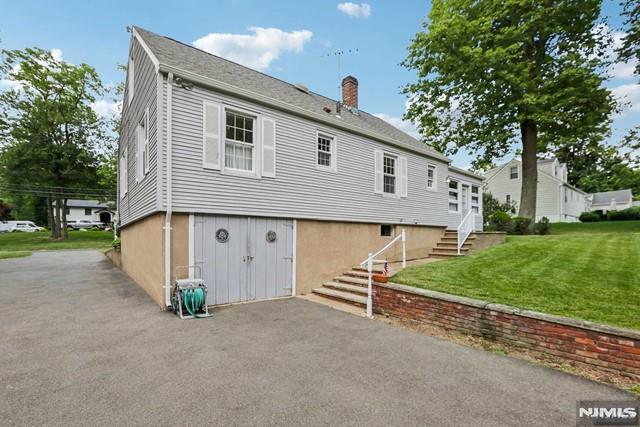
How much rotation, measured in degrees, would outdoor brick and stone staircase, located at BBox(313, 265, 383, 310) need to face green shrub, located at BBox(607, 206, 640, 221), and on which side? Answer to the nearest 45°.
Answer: approximately 180°

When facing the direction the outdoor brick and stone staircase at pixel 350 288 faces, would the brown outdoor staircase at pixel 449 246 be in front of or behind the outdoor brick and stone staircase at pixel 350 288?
behind

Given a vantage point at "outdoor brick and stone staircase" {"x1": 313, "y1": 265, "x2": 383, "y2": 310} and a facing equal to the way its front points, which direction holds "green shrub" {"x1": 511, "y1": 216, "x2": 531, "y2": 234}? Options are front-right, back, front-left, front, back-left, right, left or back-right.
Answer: back

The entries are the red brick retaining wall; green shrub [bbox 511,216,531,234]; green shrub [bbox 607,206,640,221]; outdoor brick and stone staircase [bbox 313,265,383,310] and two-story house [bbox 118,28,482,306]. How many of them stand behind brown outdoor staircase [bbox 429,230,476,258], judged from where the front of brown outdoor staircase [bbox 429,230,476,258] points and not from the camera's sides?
2

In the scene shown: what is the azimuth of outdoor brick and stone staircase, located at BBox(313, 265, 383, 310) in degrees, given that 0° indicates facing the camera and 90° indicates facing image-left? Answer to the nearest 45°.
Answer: approximately 45°

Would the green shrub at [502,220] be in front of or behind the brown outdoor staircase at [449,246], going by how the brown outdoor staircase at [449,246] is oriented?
behind

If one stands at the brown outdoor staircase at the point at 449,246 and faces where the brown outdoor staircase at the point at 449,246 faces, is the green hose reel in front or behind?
in front

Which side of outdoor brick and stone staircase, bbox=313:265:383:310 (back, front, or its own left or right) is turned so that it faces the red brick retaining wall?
left

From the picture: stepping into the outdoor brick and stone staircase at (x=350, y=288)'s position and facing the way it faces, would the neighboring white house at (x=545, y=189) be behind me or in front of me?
behind

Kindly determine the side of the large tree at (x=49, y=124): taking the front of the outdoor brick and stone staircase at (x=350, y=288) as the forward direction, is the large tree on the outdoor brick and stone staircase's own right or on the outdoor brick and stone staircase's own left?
on the outdoor brick and stone staircase's own right

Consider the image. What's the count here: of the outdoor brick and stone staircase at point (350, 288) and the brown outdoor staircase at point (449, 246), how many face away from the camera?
0

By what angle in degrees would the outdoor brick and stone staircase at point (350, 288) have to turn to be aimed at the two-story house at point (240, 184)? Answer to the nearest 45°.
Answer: approximately 45° to its right
